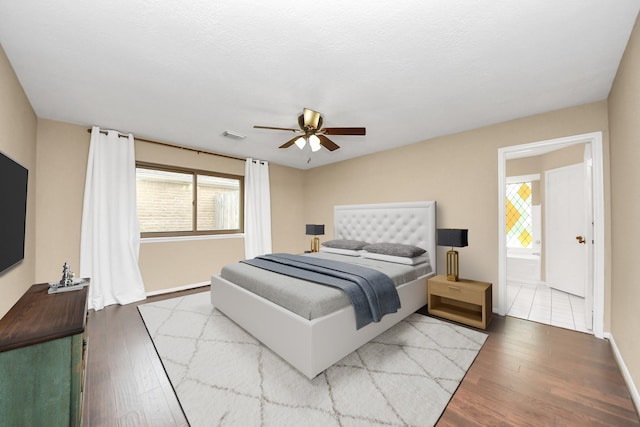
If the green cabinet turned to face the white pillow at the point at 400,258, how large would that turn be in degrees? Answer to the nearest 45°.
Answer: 0° — it already faces it

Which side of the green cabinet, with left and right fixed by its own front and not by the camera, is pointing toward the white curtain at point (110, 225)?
left

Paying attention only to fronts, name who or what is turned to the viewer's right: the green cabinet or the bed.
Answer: the green cabinet

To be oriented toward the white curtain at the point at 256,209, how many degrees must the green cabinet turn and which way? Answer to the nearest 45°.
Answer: approximately 45° to its left

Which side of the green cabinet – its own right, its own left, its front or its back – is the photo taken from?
right

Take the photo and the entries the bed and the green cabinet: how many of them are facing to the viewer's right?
1

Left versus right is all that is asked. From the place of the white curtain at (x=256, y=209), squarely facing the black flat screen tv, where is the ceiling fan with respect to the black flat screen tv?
left

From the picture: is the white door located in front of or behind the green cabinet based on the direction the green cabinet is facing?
in front

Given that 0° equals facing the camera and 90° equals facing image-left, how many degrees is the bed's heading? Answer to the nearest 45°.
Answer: approximately 45°

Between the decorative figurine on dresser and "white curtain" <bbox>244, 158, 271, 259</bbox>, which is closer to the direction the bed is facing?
the decorative figurine on dresser

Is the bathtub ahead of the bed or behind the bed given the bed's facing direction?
behind

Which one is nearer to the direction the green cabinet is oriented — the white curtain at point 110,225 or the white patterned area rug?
the white patterned area rug
